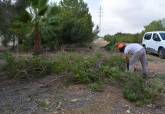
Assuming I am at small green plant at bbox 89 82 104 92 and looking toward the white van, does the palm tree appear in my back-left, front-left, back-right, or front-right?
front-left

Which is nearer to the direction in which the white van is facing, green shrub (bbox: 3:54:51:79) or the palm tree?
the green shrub

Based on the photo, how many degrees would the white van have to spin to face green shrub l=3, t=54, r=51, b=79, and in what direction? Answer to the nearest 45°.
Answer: approximately 45° to its right

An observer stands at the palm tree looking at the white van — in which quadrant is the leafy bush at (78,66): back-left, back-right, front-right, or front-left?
front-right

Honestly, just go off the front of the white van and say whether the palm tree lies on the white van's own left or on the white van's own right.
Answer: on the white van's own right
